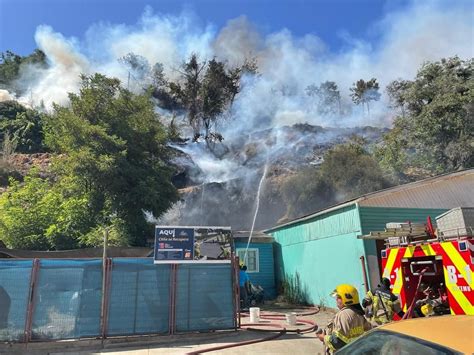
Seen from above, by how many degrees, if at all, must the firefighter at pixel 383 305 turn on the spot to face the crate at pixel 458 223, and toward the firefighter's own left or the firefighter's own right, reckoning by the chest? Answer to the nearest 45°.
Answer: approximately 90° to the firefighter's own right

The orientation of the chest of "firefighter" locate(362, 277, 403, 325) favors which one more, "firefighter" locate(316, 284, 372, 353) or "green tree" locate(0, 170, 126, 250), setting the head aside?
the green tree

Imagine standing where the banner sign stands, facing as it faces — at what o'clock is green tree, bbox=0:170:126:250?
The green tree is roughly at 5 o'clock from the banner sign.

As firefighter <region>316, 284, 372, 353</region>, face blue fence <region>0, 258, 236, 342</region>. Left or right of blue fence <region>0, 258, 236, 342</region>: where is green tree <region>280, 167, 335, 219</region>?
right

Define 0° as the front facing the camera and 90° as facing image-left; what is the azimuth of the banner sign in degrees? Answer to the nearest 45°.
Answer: approximately 0°

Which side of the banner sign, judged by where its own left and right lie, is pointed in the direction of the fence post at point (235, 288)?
left

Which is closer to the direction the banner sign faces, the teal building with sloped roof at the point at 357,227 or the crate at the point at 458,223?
the crate

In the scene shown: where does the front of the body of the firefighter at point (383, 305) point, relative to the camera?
away from the camera

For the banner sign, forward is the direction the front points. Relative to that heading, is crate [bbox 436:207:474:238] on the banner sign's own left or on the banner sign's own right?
on the banner sign's own left

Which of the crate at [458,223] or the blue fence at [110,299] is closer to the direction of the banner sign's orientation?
the crate

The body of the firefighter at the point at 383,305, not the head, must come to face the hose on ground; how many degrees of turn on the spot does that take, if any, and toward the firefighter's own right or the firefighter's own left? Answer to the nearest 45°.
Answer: approximately 90° to the firefighter's own left
